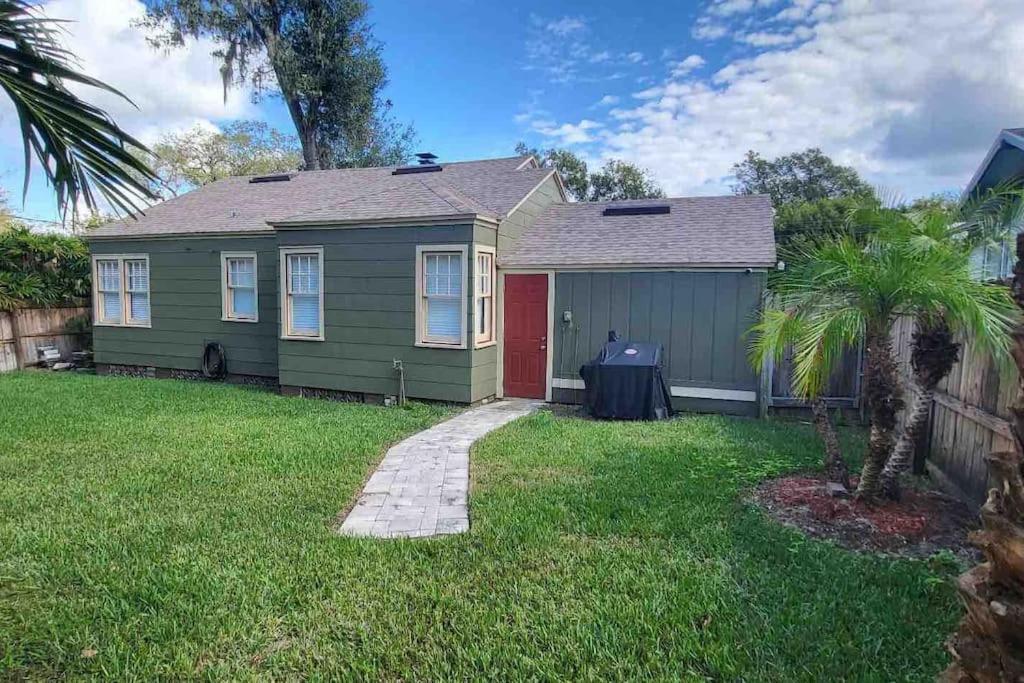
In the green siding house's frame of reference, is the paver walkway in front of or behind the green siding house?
in front

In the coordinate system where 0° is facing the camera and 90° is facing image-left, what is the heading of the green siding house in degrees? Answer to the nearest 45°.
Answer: approximately 0°

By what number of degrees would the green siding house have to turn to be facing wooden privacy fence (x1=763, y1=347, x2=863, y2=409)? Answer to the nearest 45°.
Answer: approximately 90° to its left

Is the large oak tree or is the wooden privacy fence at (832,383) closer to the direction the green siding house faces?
the wooden privacy fence

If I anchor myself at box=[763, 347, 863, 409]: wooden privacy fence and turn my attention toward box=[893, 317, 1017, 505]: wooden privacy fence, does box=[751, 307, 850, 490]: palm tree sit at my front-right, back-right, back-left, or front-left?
front-right

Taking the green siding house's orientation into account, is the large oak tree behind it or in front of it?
behind

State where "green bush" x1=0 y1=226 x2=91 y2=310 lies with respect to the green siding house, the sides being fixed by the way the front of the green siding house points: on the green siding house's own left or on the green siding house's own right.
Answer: on the green siding house's own right

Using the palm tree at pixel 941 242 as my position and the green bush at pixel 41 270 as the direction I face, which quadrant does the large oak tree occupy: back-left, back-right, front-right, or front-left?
front-right

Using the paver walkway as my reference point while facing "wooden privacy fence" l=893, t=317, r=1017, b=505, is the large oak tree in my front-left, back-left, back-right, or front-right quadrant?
back-left

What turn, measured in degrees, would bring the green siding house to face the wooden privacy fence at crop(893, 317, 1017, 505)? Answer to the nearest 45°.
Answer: approximately 45° to its left

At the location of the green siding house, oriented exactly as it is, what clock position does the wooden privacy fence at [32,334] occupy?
The wooden privacy fence is roughly at 4 o'clock from the green siding house.

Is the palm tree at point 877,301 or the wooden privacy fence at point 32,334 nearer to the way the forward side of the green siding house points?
the palm tree

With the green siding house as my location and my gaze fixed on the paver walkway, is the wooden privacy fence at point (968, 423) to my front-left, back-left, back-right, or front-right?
front-left

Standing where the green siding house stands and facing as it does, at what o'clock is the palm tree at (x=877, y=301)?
The palm tree is roughly at 11 o'clock from the green siding house.
